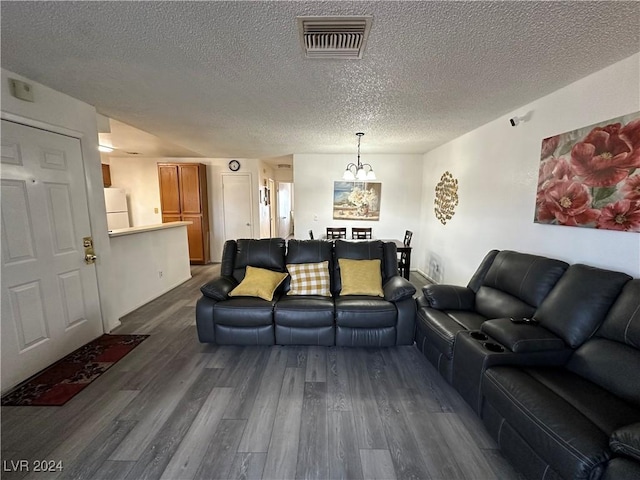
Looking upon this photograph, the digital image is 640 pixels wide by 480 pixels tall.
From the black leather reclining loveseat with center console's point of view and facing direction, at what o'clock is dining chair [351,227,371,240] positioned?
The dining chair is roughly at 3 o'clock from the black leather reclining loveseat with center console.

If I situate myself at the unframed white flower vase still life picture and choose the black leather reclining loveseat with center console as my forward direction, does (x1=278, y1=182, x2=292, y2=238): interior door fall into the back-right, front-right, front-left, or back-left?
back-right

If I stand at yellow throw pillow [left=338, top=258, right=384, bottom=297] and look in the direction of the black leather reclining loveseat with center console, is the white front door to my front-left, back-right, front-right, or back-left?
back-right

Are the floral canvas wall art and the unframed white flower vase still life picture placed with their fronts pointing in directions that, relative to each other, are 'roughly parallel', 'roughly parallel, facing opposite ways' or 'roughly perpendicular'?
roughly perpendicular

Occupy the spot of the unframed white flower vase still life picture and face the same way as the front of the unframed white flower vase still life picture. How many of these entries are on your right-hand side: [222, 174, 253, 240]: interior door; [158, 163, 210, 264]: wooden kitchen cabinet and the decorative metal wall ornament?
2

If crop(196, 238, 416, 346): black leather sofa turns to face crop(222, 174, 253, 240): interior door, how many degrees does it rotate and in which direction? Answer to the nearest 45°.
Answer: approximately 180°

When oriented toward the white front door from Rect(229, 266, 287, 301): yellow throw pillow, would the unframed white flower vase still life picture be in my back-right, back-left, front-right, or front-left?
back-right

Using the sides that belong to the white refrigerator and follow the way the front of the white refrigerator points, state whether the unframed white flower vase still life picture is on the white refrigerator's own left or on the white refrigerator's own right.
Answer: on the white refrigerator's own left

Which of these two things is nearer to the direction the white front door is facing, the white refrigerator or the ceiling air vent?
the ceiling air vent
